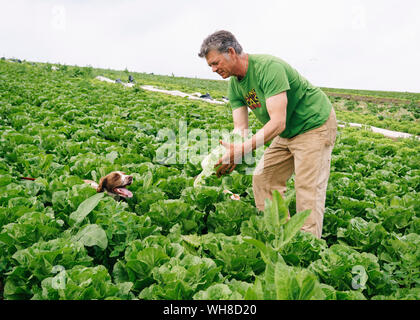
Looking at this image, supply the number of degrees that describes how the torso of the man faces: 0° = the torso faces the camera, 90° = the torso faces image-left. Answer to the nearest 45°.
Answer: approximately 45°

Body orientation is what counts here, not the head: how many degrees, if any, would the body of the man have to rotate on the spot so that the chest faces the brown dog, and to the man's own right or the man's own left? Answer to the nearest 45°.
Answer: approximately 45° to the man's own right

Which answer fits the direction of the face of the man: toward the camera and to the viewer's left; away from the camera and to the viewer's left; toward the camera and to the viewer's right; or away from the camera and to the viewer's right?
toward the camera and to the viewer's left
